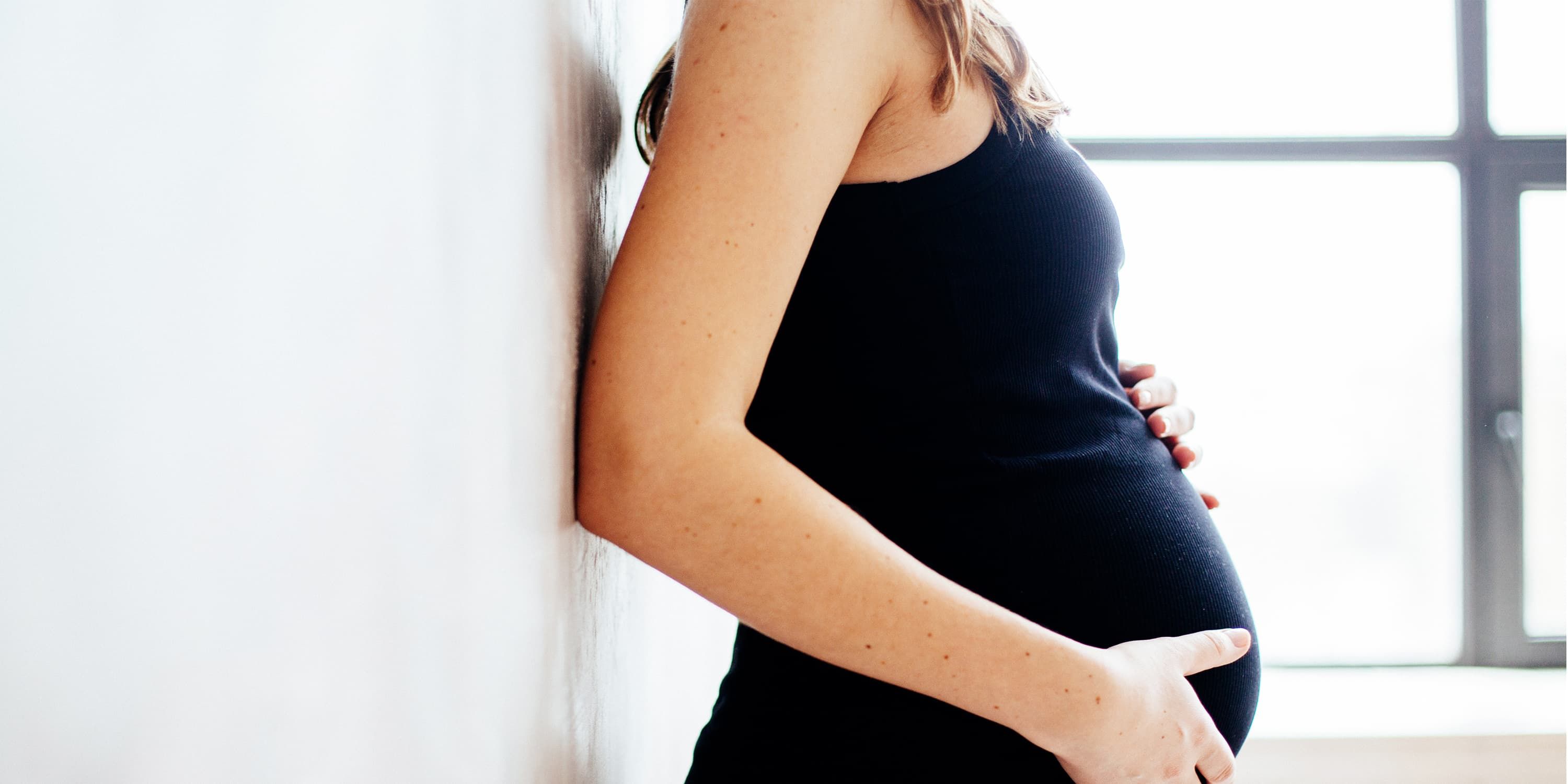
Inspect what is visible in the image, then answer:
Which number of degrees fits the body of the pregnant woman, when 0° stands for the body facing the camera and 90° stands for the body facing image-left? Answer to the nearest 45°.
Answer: approximately 270°
